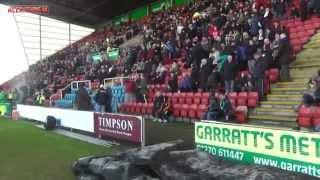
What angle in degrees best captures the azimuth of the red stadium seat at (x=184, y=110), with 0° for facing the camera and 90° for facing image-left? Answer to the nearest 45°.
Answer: approximately 45°

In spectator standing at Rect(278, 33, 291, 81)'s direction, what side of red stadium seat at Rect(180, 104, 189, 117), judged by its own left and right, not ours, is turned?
left

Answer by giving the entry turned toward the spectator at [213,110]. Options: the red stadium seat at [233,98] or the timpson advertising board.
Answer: the red stadium seat

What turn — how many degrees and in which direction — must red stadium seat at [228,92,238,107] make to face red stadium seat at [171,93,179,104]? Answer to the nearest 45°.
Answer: approximately 90° to its right

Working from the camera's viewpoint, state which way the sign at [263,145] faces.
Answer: facing the viewer and to the left of the viewer

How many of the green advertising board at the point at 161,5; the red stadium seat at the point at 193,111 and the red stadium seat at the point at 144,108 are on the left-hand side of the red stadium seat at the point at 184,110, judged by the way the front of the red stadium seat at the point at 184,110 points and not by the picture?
1

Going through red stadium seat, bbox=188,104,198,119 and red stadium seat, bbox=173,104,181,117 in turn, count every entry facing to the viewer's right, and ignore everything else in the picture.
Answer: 0

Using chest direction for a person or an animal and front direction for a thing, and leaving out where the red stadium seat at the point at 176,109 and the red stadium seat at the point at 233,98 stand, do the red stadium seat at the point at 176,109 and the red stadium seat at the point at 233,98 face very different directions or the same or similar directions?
same or similar directions

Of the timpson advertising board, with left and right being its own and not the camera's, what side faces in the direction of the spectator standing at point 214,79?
back

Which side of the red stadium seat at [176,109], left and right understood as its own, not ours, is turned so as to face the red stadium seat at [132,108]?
right

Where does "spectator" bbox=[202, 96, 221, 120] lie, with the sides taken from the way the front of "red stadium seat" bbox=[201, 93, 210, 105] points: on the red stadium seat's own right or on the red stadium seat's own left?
on the red stadium seat's own left

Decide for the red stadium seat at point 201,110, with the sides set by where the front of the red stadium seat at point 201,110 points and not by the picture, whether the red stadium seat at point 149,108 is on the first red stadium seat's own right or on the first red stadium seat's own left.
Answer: on the first red stadium seat's own right

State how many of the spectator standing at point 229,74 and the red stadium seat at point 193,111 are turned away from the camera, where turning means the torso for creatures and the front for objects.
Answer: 0
